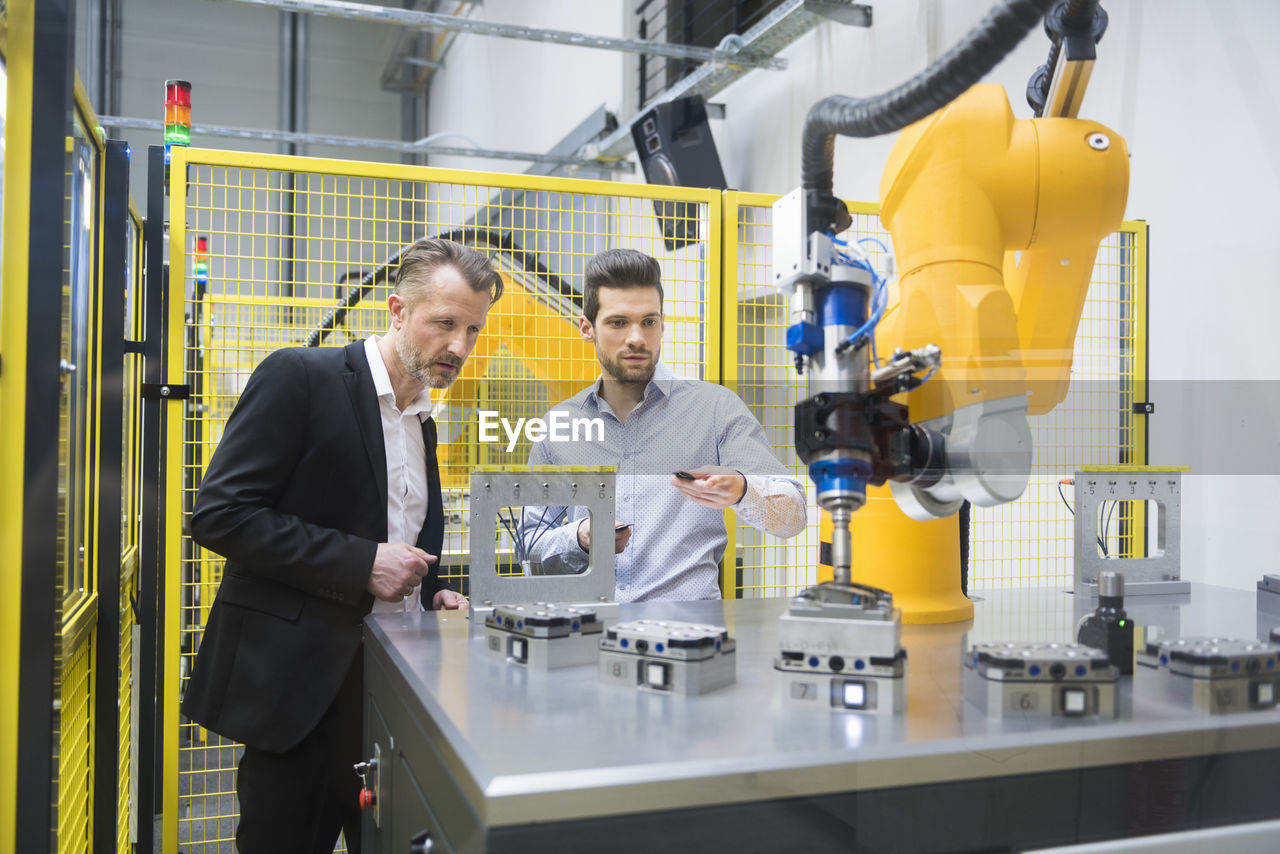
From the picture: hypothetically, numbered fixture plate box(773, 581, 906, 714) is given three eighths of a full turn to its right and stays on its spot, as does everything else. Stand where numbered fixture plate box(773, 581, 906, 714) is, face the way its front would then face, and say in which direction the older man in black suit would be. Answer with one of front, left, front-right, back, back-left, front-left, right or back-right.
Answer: front

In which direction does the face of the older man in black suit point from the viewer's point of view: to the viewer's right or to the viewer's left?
to the viewer's right

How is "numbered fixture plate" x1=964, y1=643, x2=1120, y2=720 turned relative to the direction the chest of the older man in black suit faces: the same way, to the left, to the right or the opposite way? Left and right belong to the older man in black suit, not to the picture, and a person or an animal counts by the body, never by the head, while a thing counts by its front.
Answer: to the right

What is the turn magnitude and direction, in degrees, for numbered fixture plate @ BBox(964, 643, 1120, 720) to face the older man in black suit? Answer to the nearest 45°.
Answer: approximately 135° to its right

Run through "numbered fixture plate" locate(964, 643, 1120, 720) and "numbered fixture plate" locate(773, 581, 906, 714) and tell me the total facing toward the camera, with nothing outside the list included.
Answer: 2

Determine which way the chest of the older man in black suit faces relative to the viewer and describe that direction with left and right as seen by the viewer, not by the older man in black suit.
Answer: facing the viewer and to the right of the viewer

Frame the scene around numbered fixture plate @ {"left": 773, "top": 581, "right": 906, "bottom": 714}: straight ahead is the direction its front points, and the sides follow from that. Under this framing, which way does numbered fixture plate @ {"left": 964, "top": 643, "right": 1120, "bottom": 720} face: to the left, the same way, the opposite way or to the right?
the same way

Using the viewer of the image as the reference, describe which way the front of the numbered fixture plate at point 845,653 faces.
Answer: facing the viewer

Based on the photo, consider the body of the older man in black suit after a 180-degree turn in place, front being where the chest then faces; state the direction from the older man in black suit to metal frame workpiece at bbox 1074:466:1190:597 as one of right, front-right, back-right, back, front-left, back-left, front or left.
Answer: back

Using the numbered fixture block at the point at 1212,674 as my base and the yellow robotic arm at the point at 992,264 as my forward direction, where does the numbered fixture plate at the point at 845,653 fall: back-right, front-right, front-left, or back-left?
front-left
